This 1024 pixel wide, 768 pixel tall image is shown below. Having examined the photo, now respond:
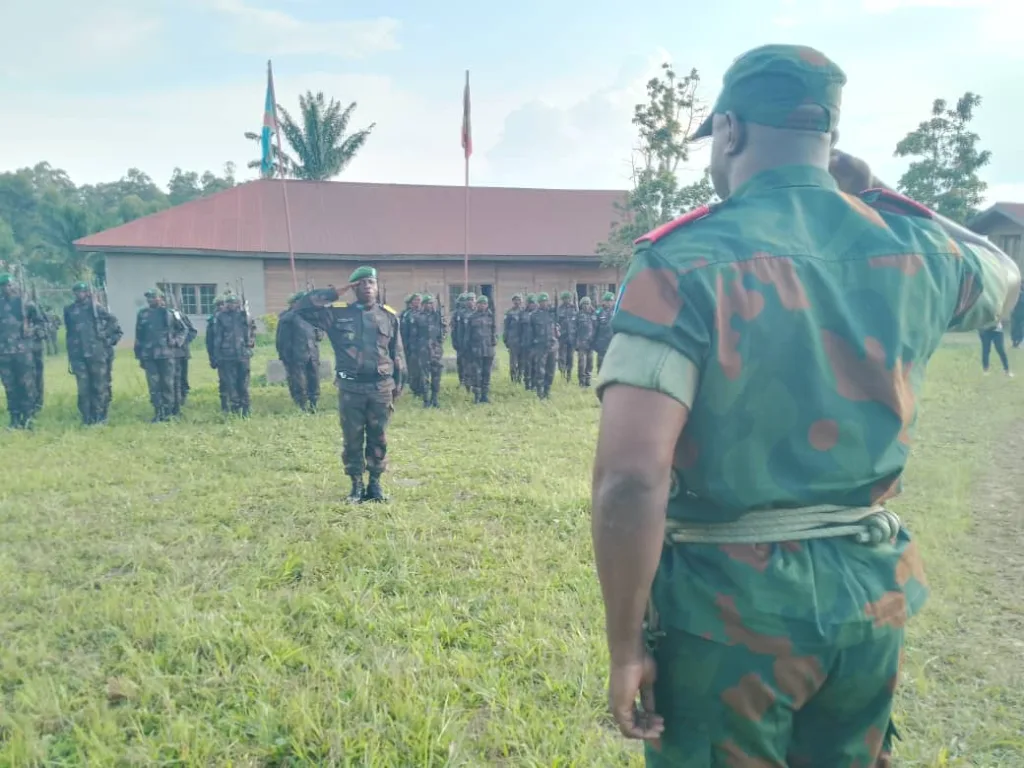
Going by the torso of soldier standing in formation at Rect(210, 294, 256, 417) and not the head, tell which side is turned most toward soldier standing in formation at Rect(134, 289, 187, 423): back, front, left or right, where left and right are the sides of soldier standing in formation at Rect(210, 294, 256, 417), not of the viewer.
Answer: right

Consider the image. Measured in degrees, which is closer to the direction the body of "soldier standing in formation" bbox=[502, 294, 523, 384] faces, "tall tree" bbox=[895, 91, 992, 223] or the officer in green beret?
the officer in green beret

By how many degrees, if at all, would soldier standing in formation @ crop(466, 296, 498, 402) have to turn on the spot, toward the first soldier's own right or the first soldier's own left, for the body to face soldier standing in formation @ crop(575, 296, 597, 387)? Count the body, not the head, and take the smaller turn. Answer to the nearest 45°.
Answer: approximately 135° to the first soldier's own left

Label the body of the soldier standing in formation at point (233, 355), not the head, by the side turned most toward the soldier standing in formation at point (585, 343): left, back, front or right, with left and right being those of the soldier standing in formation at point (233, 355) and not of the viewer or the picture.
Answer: left

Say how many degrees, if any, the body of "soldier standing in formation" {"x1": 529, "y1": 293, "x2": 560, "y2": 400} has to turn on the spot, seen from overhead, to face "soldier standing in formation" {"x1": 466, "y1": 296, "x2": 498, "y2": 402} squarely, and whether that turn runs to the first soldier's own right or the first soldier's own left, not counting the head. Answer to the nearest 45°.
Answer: approximately 45° to the first soldier's own right

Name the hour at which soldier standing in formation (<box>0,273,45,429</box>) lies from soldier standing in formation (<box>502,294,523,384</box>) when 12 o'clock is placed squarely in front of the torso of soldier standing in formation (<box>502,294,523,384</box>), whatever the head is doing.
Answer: soldier standing in formation (<box>0,273,45,429</box>) is roughly at 2 o'clock from soldier standing in formation (<box>502,294,523,384</box>).

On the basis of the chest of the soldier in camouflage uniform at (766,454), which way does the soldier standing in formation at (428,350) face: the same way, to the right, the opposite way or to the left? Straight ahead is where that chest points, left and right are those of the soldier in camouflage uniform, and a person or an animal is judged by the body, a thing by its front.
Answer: the opposite way

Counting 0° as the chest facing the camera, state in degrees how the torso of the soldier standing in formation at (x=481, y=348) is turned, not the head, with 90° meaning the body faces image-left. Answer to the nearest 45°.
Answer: approximately 0°

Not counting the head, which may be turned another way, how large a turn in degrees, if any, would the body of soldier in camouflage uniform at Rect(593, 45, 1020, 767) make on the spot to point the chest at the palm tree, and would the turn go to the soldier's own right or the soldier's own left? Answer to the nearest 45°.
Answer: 0° — they already face it

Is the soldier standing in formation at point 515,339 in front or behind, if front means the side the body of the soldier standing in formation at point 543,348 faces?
behind
